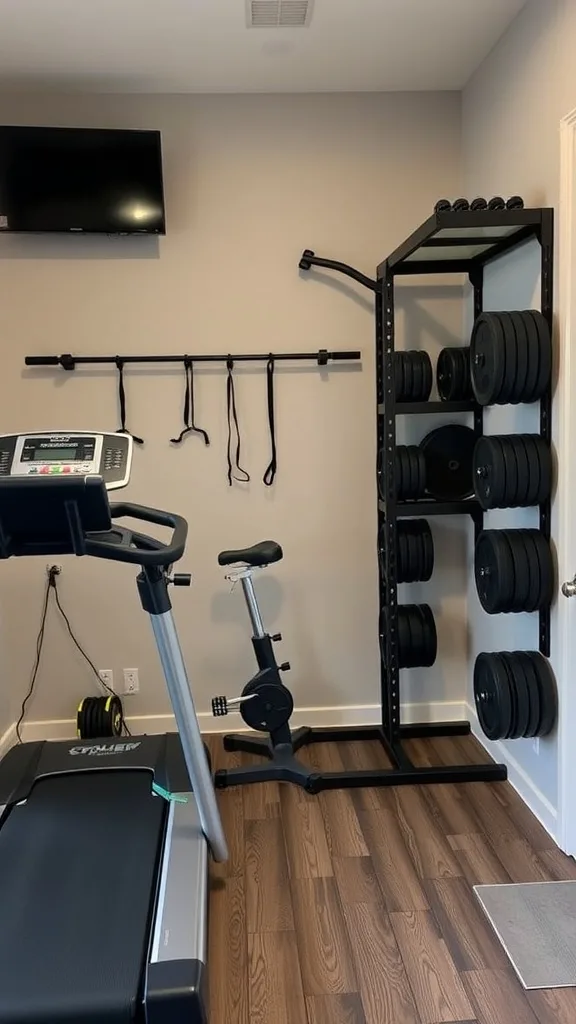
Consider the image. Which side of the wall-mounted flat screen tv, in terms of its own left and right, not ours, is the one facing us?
front

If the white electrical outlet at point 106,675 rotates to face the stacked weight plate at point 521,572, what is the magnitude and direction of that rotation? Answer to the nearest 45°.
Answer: approximately 45° to its left

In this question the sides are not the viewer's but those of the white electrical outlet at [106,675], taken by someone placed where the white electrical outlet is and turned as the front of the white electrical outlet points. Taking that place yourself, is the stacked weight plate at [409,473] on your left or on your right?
on your left

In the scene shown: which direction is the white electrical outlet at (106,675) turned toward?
toward the camera

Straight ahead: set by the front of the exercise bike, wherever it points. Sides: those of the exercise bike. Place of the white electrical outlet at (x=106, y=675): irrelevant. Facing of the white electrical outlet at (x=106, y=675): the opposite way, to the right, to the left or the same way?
to the right

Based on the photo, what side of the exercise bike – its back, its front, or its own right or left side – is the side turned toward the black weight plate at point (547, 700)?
front

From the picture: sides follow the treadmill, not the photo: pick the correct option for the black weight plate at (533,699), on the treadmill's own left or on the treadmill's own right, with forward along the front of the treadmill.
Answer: on the treadmill's own right

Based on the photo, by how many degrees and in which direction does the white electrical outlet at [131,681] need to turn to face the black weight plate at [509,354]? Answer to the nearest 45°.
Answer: approximately 45° to its left

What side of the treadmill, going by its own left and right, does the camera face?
back

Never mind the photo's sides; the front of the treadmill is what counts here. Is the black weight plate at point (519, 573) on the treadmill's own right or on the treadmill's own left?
on the treadmill's own right

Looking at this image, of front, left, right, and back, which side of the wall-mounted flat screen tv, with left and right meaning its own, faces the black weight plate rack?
left

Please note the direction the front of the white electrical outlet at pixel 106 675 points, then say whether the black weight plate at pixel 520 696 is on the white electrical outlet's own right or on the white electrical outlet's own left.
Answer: on the white electrical outlet's own left
